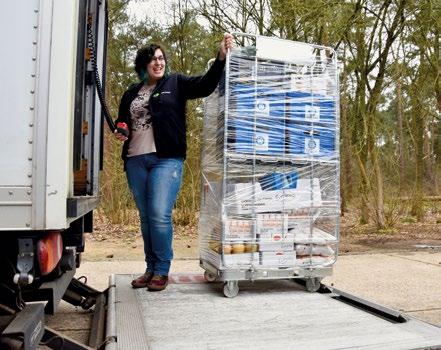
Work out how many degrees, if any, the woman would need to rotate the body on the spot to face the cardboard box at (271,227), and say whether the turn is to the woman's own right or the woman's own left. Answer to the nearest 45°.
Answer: approximately 135° to the woman's own left

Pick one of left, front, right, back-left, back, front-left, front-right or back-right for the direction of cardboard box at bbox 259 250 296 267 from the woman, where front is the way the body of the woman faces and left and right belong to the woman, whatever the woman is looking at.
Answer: back-left

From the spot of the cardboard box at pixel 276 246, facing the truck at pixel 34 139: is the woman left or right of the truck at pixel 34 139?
right

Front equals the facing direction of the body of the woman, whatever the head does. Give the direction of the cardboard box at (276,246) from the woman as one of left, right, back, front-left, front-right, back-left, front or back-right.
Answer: back-left
